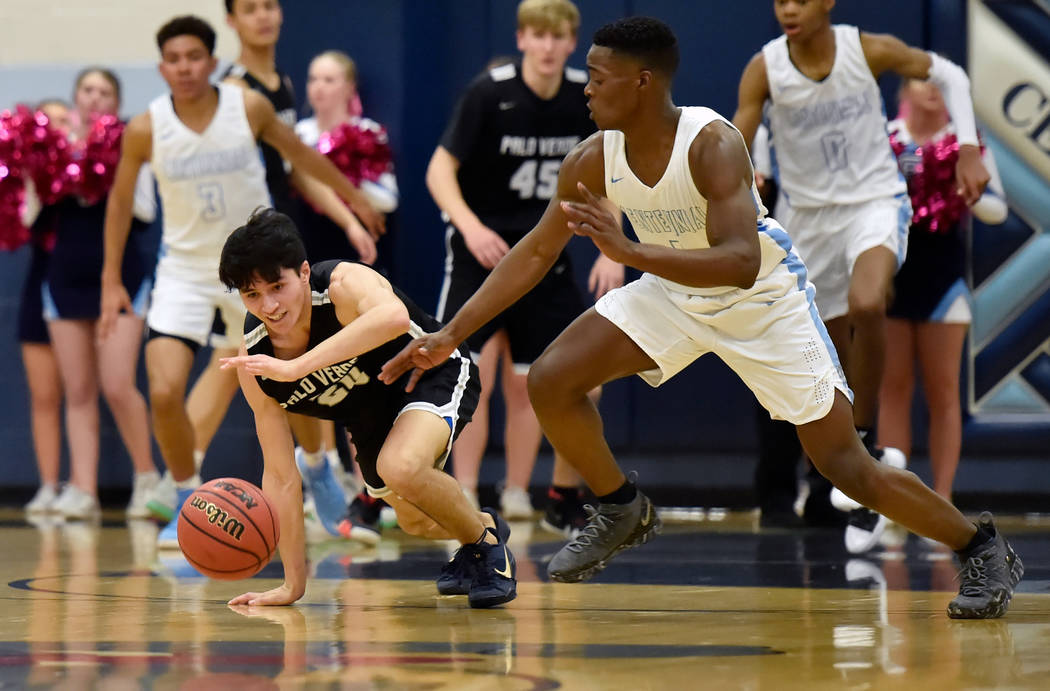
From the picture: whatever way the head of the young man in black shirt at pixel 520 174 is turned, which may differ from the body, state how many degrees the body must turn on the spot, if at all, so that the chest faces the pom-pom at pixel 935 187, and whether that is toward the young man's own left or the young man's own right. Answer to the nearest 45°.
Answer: approximately 90° to the young man's own left

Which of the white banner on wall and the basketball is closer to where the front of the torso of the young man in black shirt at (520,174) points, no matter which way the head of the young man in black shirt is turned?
the basketball

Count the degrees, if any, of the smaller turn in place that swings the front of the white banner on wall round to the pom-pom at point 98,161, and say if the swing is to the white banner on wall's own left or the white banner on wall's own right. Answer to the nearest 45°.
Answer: approximately 90° to the white banner on wall's own right

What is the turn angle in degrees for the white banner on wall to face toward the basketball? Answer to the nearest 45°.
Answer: approximately 45° to its right

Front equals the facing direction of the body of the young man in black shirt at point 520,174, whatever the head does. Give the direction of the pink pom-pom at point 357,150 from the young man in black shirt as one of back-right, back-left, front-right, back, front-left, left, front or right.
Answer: back-right

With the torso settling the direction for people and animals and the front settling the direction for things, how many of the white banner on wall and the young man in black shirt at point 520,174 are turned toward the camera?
2
